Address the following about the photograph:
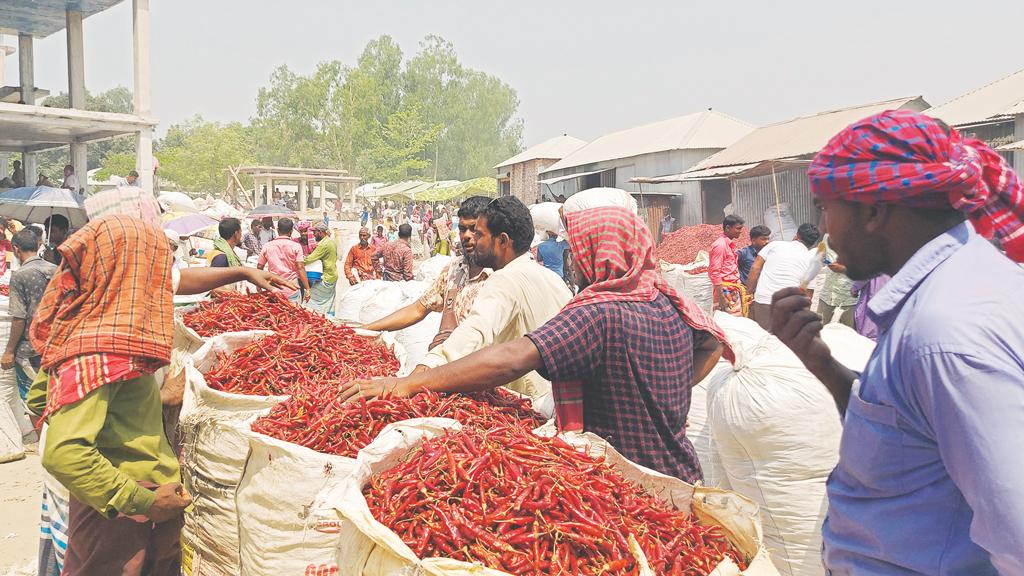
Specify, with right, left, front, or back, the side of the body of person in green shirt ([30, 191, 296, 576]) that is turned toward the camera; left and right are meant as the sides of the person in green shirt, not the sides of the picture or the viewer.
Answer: right

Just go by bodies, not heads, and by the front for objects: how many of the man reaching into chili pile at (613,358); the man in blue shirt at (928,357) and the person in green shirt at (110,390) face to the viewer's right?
1

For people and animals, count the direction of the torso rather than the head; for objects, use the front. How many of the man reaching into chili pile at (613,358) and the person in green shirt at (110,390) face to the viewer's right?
1

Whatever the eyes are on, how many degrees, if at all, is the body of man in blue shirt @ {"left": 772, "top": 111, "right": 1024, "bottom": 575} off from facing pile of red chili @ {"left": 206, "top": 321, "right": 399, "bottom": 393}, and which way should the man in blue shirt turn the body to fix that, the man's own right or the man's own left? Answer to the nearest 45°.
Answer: approximately 45° to the man's own right

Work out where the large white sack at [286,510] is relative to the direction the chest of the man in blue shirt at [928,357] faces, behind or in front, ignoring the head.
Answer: in front

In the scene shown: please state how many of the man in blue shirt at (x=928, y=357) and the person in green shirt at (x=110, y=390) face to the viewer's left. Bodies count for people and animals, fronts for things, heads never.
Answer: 1

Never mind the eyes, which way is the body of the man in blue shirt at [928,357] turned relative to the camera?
to the viewer's left

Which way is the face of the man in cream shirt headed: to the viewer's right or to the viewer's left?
to the viewer's left

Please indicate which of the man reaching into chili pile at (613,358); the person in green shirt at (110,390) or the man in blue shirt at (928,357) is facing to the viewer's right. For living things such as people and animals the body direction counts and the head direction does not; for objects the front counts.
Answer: the person in green shirt at (110,390)

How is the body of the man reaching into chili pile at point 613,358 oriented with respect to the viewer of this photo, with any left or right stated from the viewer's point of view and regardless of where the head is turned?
facing away from the viewer and to the left of the viewer

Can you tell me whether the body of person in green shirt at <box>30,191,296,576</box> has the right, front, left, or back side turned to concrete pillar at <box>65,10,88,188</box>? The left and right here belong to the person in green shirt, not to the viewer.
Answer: left
